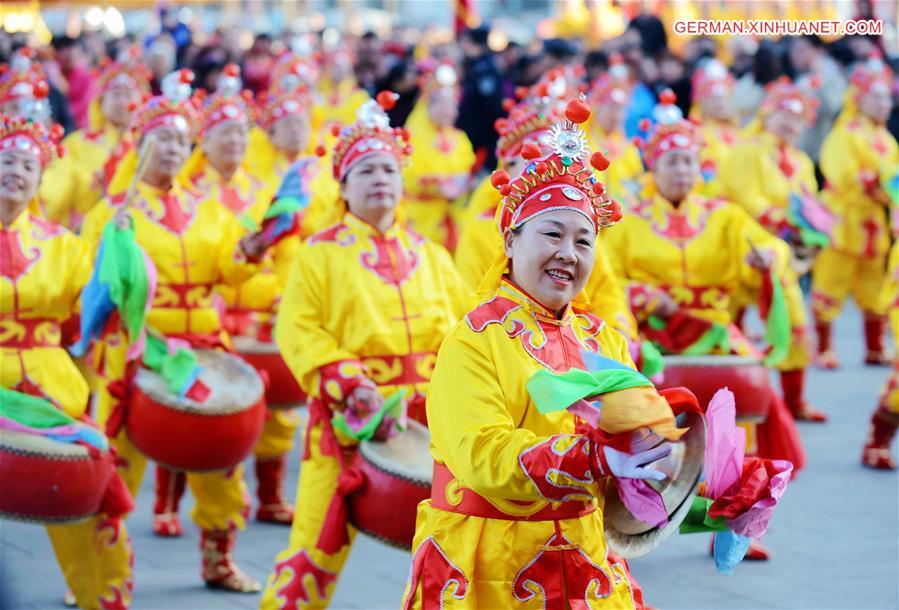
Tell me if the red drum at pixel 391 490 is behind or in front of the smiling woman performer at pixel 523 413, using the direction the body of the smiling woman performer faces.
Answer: behind

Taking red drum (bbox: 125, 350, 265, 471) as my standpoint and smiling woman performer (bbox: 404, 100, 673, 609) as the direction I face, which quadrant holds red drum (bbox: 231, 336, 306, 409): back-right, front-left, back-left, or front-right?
back-left

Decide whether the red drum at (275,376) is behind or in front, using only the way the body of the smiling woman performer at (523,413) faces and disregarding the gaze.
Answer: behind

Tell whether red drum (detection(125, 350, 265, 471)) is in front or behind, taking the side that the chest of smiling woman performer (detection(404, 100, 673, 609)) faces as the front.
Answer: behind

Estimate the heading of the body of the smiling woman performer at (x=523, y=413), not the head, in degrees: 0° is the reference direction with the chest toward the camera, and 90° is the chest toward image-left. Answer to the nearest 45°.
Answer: approximately 315°

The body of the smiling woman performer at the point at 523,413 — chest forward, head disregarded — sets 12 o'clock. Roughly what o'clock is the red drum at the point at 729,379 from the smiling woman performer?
The red drum is roughly at 8 o'clock from the smiling woman performer.

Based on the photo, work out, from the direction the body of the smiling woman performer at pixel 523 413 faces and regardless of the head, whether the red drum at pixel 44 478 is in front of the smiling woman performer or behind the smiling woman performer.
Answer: behind

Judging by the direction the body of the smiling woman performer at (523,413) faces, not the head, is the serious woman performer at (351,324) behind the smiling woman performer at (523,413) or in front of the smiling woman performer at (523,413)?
behind
